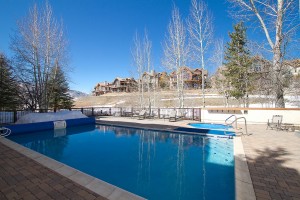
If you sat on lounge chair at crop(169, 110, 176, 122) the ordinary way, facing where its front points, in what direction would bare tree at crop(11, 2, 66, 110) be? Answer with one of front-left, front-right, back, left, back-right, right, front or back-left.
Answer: front-right

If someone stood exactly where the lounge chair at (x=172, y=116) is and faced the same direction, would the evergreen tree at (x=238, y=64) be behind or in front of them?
behind

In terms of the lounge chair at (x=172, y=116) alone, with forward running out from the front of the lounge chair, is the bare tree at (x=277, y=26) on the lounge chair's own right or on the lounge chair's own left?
on the lounge chair's own left

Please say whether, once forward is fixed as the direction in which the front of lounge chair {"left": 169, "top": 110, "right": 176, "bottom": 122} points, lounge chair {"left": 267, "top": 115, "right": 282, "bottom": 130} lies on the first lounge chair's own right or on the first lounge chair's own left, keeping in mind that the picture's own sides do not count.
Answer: on the first lounge chair's own left

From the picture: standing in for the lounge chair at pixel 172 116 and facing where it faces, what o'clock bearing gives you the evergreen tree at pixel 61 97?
The evergreen tree is roughly at 2 o'clock from the lounge chair.

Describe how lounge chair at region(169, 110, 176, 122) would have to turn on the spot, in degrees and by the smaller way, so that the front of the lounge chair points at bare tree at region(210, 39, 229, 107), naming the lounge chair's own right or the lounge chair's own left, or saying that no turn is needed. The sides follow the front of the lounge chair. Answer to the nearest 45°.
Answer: approximately 180°

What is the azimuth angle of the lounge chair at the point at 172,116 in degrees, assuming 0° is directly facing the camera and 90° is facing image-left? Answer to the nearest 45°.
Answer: approximately 45°
